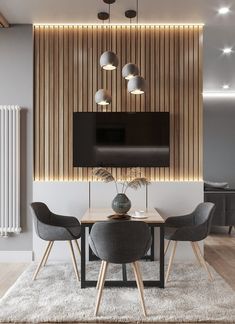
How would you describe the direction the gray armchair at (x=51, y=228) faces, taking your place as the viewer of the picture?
facing to the right of the viewer

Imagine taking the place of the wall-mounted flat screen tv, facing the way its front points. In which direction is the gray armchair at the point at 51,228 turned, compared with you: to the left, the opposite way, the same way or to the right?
to the left

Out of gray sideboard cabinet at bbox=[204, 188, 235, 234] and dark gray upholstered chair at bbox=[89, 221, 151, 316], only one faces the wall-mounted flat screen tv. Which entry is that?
the dark gray upholstered chair

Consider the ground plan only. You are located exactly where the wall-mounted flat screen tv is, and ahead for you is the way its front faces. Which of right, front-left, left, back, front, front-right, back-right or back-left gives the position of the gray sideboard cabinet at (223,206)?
back-left

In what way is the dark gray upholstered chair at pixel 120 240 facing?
away from the camera

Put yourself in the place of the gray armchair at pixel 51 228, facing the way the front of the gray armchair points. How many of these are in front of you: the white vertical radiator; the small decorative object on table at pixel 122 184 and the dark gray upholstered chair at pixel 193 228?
2
